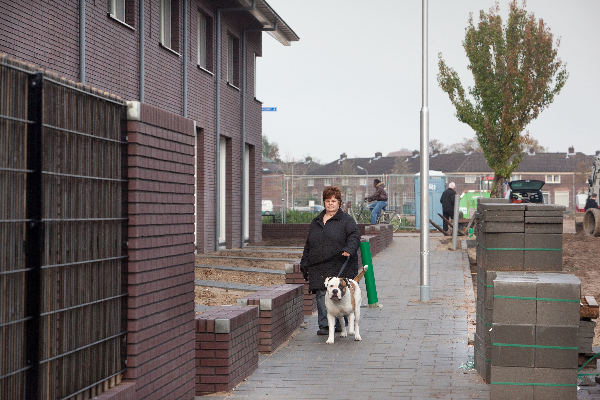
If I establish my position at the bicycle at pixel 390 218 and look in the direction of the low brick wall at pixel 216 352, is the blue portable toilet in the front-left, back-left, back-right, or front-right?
back-left

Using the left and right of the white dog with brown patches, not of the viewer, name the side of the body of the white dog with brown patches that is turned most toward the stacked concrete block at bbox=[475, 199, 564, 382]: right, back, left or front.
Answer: left

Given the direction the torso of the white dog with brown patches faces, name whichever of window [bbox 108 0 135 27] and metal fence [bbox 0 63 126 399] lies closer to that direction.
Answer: the metal fence

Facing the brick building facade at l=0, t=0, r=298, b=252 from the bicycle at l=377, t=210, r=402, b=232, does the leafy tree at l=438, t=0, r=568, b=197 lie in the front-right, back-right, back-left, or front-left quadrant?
back-left

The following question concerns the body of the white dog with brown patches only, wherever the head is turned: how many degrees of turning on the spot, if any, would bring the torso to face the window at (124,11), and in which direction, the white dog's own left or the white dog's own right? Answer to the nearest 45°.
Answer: approximately 90° to the white dog's own right

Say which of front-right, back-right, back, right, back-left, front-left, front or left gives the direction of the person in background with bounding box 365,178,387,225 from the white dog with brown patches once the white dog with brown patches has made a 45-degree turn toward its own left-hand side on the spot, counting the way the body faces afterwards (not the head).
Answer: back

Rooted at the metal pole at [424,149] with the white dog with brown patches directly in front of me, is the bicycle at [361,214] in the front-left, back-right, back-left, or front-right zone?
back-right

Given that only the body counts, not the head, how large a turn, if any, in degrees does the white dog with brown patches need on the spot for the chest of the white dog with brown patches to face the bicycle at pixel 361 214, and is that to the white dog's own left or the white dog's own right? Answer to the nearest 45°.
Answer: approximately 135° to the white dog's own right

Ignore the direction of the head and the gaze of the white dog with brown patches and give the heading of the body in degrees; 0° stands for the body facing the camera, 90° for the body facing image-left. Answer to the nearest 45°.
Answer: approximately 45°

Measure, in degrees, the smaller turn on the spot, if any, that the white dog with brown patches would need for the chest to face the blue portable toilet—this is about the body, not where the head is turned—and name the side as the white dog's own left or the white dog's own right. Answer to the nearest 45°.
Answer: approximately 135° to the white dog's own right
